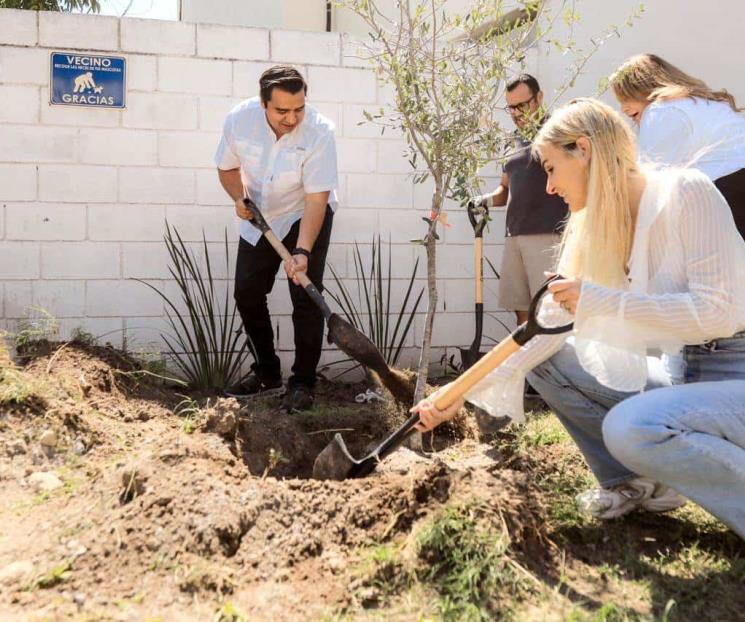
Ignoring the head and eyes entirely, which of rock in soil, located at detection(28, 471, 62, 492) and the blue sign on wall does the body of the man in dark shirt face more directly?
the rock in soil

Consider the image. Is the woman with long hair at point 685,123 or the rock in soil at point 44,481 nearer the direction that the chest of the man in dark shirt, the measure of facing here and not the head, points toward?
the rock in soil

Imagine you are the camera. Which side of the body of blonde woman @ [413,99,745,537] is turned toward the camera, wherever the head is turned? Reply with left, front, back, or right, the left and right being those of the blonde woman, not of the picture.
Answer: left

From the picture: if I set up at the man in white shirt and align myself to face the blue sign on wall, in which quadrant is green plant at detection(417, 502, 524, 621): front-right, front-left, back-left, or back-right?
back-left

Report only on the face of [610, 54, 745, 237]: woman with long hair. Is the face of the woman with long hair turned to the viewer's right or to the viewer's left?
to the viewer's left

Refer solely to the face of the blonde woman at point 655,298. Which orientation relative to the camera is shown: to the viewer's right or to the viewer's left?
to the viewer's left

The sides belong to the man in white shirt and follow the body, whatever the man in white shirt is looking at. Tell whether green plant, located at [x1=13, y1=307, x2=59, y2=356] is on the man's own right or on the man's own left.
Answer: on the man's own right

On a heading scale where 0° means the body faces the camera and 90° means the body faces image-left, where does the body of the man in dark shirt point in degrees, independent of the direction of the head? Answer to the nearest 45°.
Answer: approximately 45°

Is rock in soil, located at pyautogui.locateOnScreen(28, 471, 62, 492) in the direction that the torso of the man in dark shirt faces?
yes

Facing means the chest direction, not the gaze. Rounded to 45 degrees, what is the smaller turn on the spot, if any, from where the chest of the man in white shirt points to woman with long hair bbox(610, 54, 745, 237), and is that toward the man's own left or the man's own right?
approximately 45° to the man's own left
